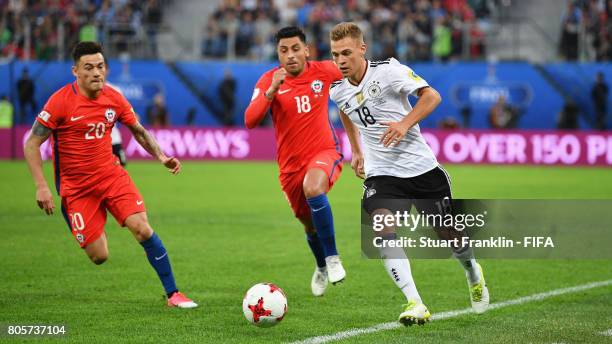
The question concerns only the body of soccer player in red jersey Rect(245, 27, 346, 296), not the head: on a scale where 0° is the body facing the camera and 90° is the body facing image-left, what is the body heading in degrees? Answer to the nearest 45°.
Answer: approximately 0°

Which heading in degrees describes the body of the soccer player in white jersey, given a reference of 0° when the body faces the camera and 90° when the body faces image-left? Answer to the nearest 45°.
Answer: approximately 45°

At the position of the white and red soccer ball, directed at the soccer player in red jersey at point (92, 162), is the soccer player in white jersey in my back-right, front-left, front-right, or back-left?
back-right

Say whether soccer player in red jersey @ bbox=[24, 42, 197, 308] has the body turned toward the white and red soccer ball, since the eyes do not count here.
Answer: yes

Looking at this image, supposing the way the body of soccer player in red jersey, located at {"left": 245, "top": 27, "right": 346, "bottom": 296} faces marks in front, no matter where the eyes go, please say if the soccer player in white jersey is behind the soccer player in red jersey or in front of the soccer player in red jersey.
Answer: in front

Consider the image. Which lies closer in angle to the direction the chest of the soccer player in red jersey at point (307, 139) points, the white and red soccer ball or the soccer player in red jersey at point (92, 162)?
the white and red soccer ball

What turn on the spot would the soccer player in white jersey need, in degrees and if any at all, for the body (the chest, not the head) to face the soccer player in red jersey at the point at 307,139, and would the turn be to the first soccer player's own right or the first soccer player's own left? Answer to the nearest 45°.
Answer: approximately 90° to the first soccer player's own right

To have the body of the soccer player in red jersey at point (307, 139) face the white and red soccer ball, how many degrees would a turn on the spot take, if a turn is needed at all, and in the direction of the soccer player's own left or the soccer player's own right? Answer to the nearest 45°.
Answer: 0° — they already face it

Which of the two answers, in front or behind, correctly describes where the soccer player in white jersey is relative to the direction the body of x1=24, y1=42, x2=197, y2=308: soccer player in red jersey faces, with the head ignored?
in front

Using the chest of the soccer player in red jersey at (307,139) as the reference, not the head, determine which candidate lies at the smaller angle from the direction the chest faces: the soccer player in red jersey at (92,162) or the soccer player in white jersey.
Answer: the soccer player in white jersey
